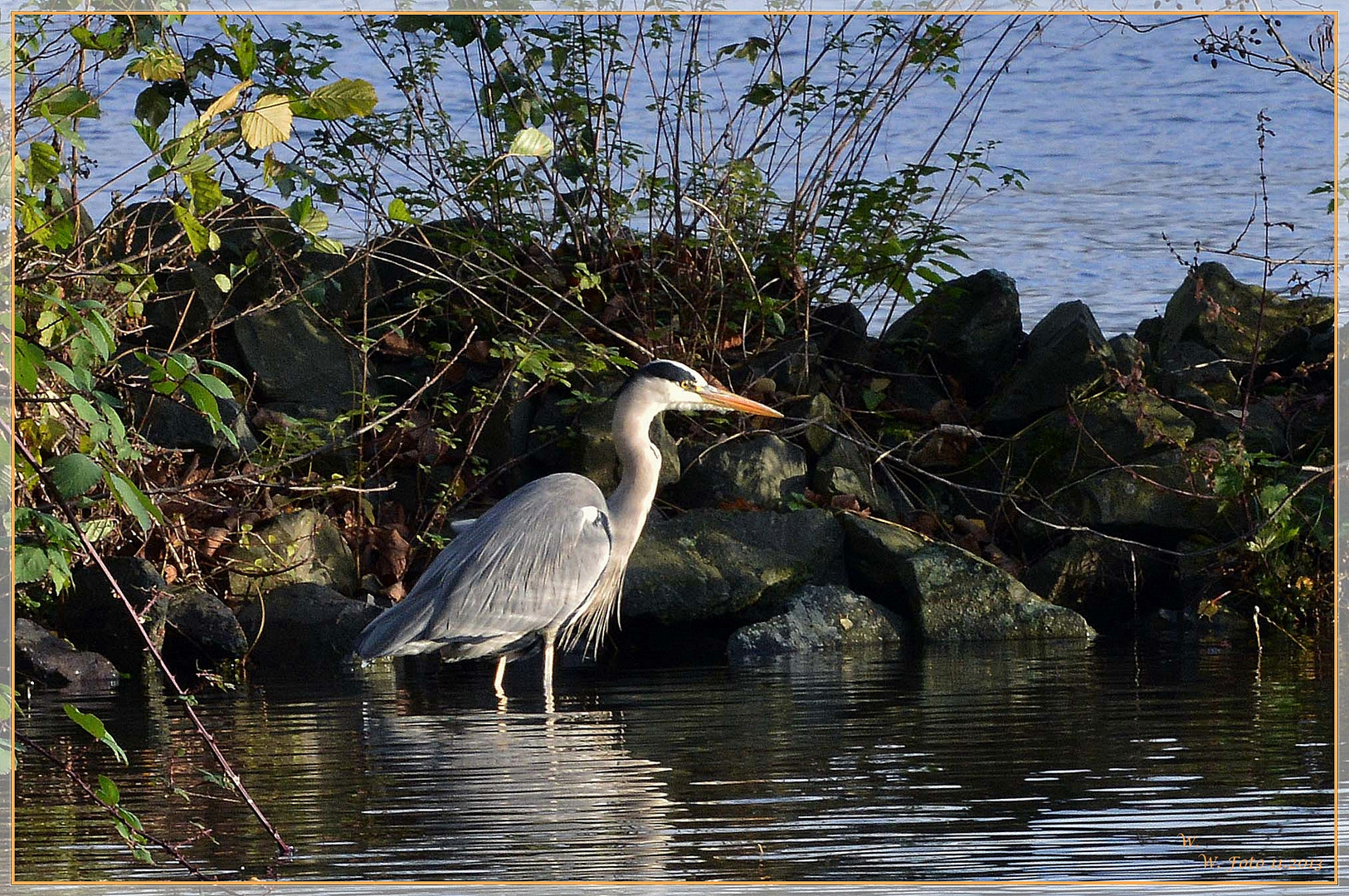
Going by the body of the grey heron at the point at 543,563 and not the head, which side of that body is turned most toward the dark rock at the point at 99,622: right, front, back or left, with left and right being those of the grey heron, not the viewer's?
back

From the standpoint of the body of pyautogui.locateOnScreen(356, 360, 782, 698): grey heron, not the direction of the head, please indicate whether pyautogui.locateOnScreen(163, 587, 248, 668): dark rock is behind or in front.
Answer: behind

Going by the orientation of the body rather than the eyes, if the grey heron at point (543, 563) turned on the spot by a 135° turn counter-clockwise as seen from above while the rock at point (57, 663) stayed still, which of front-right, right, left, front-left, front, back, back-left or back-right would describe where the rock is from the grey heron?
front-left

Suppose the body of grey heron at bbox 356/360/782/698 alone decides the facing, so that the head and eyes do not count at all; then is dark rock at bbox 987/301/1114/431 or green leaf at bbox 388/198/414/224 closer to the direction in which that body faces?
the dark rock

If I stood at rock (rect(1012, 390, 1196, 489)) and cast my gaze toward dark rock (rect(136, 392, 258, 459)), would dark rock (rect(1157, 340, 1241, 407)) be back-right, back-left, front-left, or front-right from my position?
back-right

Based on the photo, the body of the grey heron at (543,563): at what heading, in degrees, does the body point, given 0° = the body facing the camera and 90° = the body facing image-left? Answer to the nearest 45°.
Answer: approximately 270°
